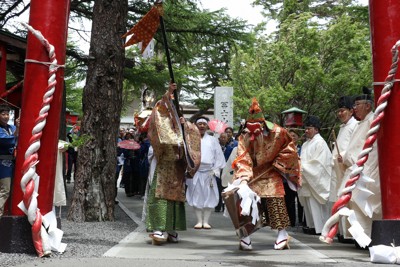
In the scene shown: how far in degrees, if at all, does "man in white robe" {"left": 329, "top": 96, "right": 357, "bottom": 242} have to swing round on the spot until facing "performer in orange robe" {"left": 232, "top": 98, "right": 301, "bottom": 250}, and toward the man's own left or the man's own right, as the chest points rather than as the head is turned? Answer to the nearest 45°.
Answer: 0° — they already face them

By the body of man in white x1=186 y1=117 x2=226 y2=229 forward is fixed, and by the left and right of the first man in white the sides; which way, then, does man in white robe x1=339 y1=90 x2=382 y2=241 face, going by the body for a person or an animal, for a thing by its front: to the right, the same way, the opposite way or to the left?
to the right

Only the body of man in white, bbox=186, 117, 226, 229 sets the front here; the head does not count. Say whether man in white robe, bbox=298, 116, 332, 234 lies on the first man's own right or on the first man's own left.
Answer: on the first man's own left

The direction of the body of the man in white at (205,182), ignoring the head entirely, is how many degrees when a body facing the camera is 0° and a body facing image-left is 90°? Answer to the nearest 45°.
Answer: approximately 0°

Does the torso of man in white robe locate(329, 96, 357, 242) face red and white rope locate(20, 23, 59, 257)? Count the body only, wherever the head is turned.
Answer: yes

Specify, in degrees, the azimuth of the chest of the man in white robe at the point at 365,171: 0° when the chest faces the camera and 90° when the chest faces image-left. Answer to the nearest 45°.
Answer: approximately 90°

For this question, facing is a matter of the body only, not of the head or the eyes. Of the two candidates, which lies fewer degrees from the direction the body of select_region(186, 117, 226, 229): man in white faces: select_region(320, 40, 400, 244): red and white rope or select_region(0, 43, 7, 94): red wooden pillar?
the red and white rope
